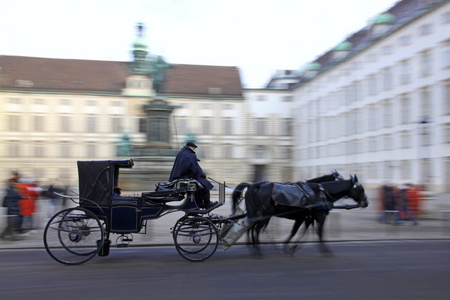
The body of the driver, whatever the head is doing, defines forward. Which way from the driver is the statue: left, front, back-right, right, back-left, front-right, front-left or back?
left

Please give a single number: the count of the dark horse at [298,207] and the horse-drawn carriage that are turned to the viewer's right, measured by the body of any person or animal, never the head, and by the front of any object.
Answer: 2

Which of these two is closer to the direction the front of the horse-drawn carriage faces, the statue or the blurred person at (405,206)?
the blurred person

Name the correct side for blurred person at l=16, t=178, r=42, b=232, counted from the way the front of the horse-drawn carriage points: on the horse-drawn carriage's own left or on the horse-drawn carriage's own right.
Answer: on the horse-drawn carriage's own left

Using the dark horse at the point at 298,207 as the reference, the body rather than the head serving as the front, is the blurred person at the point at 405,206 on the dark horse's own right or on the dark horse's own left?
on the dark horse's own left

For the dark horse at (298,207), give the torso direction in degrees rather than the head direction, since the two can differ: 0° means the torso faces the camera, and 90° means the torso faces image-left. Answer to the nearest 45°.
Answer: approximately 270°

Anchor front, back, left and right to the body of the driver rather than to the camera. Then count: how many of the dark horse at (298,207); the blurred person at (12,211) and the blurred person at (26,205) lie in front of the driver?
1

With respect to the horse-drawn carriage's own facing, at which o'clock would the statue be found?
The statue is roughly at 9 o'clock from the horse-drawn carriage.

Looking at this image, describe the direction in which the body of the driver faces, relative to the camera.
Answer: to the viewer's right

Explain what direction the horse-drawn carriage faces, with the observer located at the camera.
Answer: facing to the right of the viewer

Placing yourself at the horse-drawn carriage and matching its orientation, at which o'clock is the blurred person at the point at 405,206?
The blurred person is roughly at 11 o'clock from the horse-drawn carriage.
